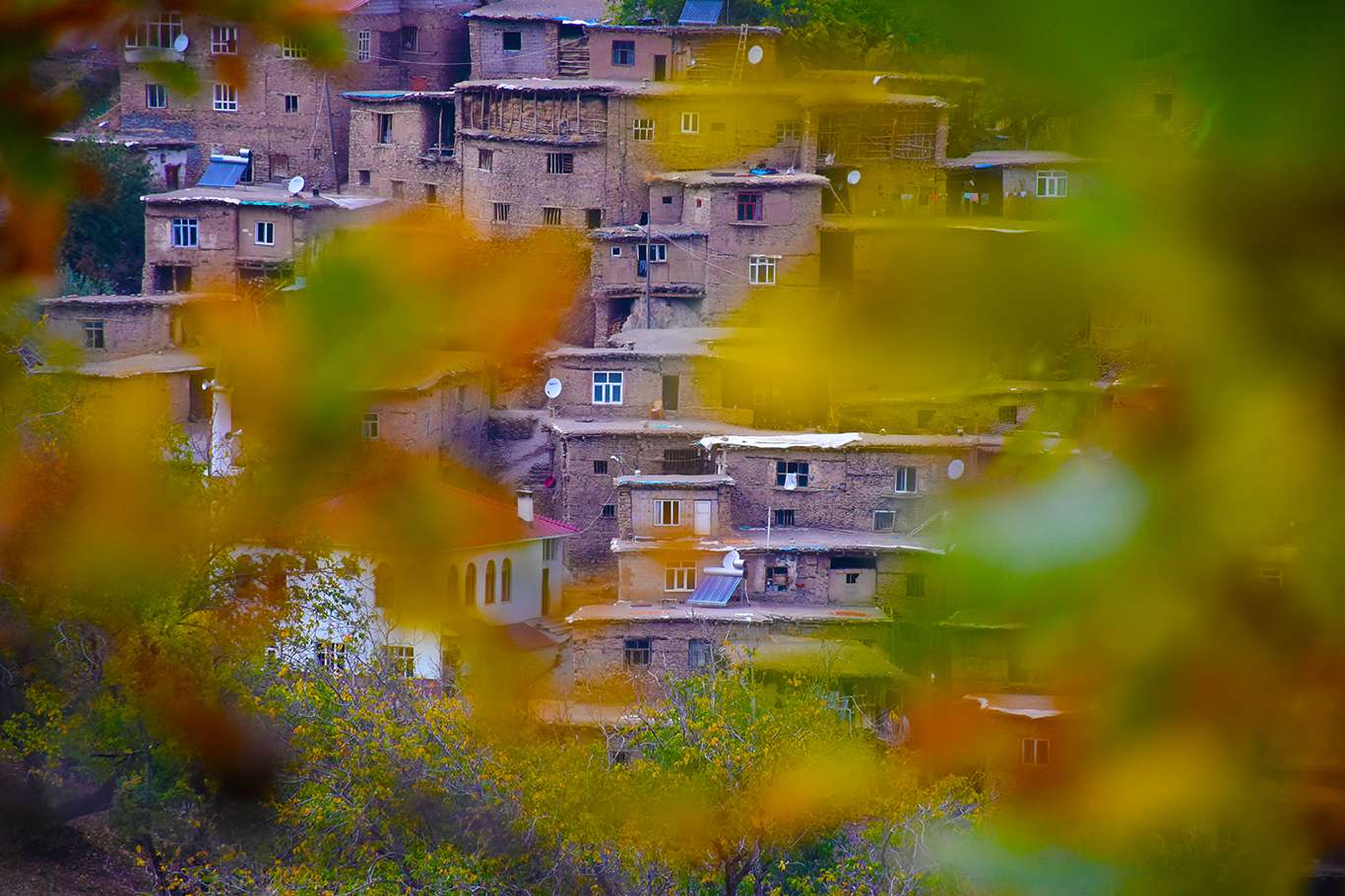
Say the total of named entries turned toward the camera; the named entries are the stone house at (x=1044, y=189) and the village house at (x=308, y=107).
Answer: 2

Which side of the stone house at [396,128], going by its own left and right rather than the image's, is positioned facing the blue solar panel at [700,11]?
left

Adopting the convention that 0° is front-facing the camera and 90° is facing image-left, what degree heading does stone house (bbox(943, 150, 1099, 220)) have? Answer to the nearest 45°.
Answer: approximately 0°
